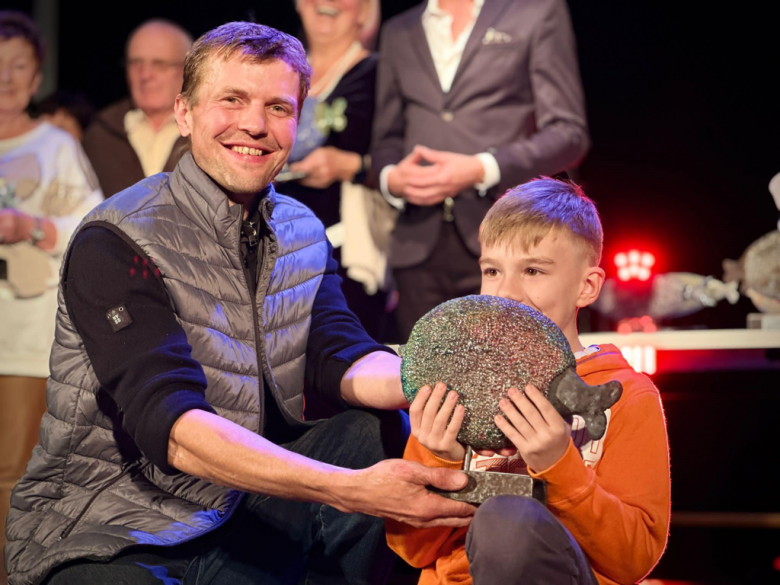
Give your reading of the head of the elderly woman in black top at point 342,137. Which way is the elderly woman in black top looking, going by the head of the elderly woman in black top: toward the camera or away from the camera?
toward the camera

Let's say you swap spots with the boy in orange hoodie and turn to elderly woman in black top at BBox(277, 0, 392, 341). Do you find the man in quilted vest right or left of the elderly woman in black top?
left

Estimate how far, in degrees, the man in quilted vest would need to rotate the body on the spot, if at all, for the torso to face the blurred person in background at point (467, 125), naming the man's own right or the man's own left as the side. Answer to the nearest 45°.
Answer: approximately 90° to the man's own left

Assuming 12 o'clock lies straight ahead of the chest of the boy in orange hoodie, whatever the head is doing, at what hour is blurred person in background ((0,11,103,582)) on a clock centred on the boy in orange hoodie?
The blurred person in background is roughly at 3 o'clock from the boy in orange hoodie.

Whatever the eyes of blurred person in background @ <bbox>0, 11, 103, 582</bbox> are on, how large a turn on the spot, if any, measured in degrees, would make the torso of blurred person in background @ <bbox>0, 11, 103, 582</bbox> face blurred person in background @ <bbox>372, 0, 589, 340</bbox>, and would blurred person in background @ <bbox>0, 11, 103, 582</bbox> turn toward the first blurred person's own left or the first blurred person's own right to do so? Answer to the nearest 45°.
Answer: approximately 45° to the first blurred person's own left

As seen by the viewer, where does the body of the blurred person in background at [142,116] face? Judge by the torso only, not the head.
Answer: toward the camera

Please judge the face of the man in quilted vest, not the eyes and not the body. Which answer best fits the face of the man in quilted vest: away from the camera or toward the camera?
toward the camera

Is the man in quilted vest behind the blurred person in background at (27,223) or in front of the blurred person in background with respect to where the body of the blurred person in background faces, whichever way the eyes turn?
in front

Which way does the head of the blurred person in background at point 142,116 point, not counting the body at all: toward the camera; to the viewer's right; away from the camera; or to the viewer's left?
toward the camera

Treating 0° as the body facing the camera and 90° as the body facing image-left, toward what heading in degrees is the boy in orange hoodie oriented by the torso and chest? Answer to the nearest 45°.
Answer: approximately 45°

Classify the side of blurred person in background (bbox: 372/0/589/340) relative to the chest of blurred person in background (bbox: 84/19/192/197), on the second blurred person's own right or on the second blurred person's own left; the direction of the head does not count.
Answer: on the second blurred person's own left

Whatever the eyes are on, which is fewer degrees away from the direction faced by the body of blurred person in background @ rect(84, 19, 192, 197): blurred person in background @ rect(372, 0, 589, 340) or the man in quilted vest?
the man in quilted vest

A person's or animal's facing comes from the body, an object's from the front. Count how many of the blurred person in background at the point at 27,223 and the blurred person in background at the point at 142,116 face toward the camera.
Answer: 2

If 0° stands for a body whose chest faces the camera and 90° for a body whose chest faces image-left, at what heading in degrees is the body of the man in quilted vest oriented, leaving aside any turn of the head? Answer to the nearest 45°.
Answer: approximately 315°
